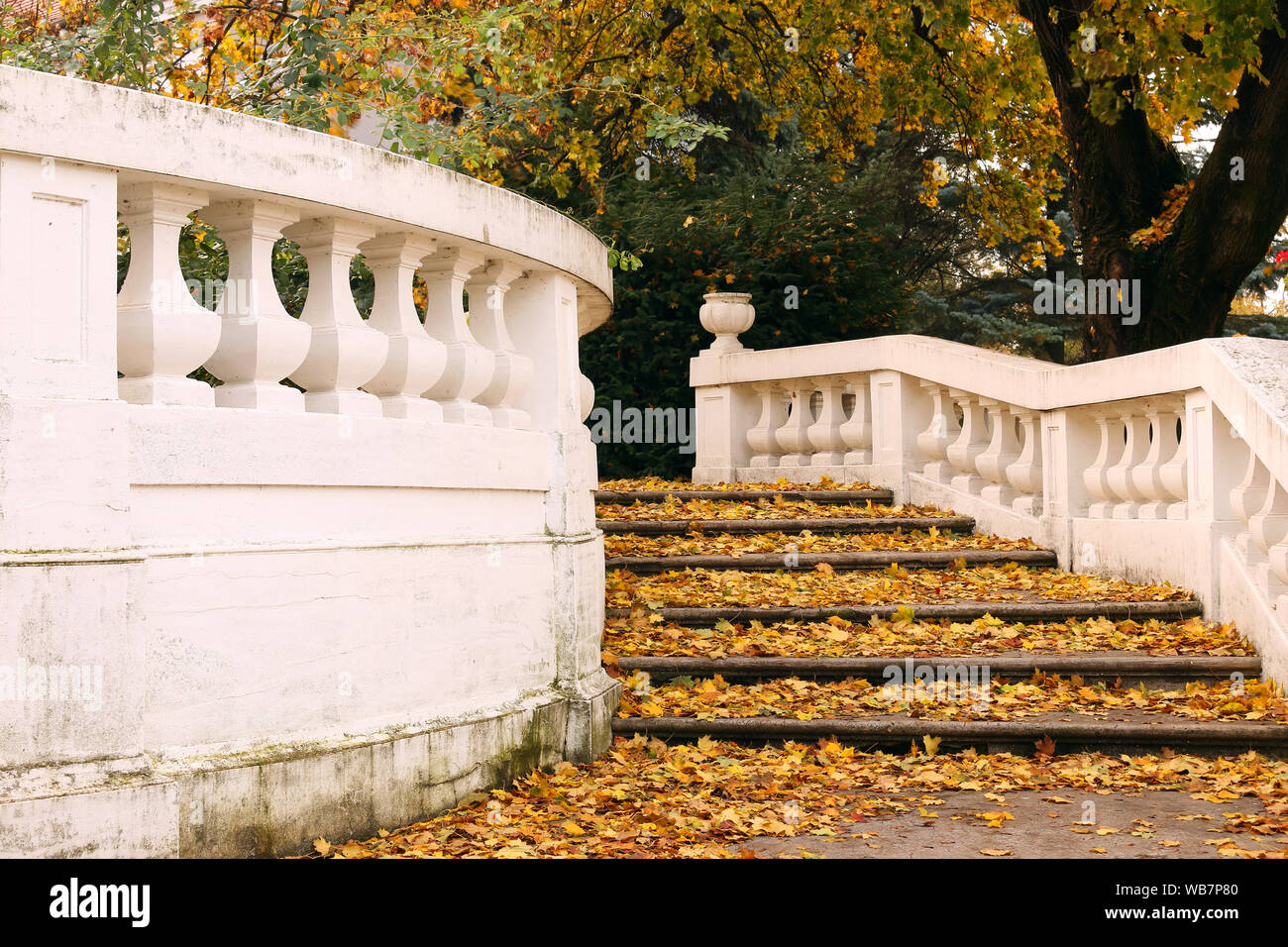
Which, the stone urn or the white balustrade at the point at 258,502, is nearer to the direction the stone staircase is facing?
the white balustrade

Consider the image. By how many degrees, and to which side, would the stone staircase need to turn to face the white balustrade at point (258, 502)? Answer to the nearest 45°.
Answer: approximately 45° to its right

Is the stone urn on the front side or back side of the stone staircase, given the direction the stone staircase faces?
on the back side

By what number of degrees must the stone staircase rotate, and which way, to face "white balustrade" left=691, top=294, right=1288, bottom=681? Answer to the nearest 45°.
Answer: approximately 135° to its left

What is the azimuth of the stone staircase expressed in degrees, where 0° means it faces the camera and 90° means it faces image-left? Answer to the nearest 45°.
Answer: approximately 0°
